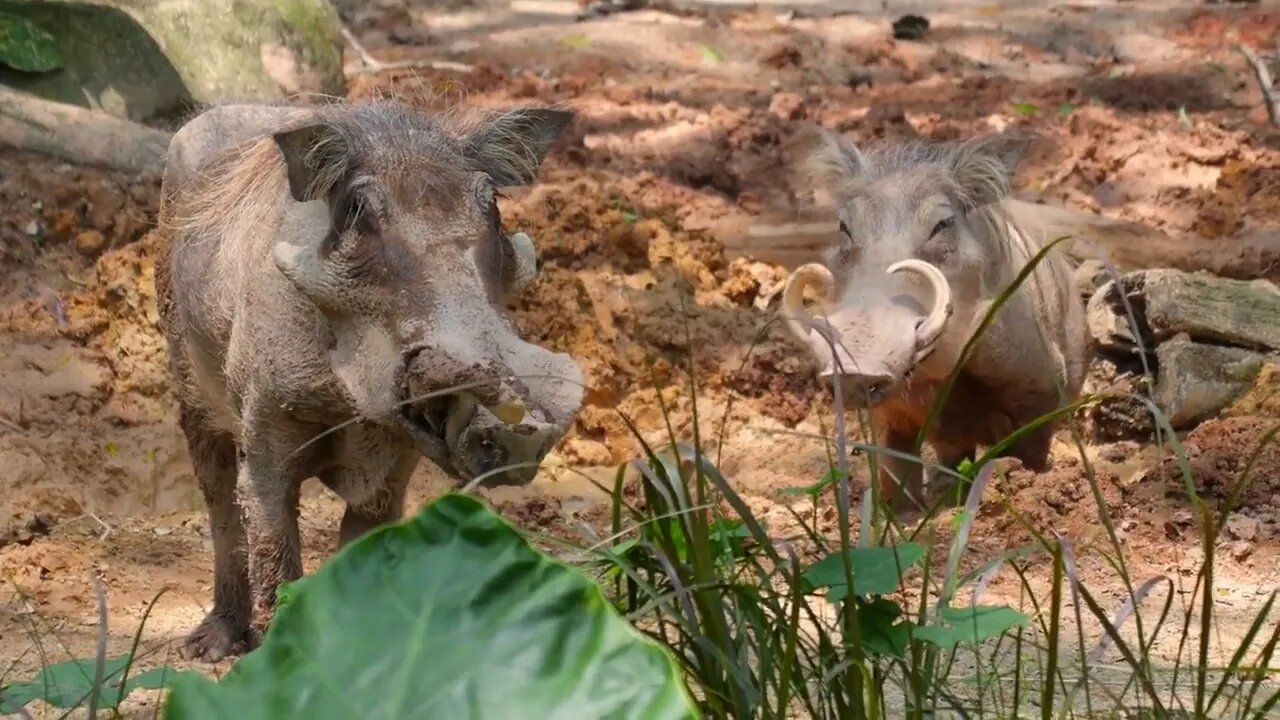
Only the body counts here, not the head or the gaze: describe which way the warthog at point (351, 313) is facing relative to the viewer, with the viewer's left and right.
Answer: facing the viewer and to the right of the viewer

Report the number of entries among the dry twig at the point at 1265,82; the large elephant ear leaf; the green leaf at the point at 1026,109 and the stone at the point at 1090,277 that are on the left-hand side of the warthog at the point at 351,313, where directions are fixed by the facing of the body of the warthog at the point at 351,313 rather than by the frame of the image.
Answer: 3

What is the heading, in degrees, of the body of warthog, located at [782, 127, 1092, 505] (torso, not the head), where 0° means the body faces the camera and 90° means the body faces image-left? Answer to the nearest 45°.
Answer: approximately 45°

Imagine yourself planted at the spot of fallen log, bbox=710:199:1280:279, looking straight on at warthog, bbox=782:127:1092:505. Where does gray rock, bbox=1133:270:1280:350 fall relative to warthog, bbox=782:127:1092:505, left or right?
left

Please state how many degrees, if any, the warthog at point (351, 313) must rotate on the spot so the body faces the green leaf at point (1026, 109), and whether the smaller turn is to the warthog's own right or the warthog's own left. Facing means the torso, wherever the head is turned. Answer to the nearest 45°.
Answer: approximately 90° to the warthog's own left

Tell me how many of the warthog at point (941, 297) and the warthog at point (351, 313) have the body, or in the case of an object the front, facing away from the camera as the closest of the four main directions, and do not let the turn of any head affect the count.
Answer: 0

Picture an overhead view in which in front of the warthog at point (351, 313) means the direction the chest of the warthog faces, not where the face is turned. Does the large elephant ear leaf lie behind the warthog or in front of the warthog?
in front

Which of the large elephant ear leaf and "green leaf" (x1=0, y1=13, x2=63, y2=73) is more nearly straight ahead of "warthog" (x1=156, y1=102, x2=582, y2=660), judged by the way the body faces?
the large elephant ear leaf

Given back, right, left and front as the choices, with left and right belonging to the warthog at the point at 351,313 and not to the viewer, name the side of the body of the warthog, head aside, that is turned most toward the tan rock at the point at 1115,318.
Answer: left

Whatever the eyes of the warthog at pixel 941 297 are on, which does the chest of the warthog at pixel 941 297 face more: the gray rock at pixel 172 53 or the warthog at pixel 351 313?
the warthog
